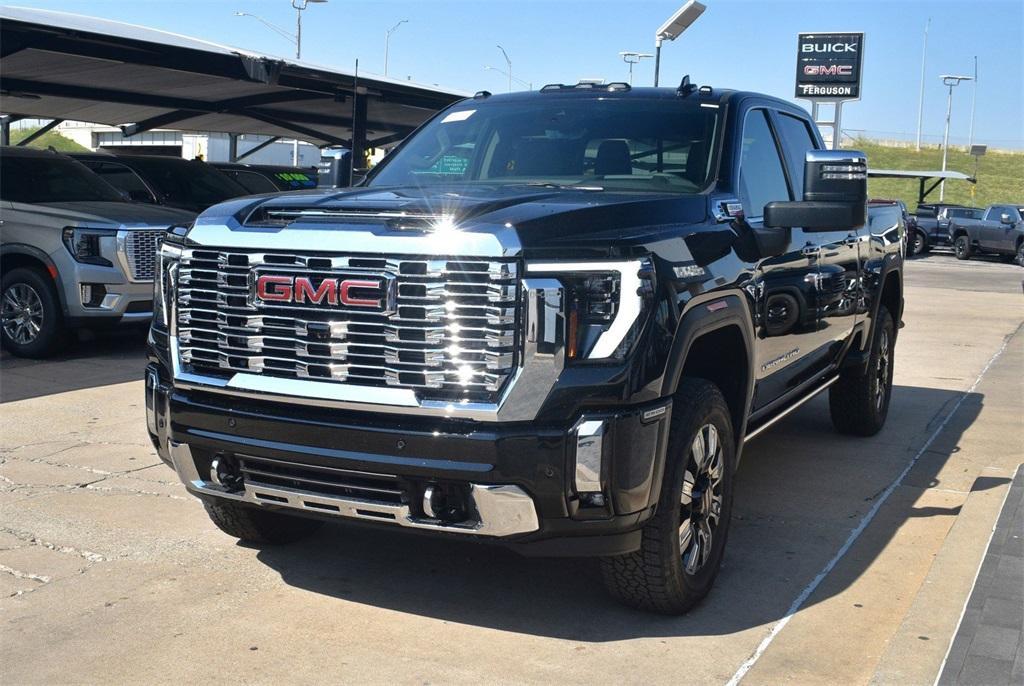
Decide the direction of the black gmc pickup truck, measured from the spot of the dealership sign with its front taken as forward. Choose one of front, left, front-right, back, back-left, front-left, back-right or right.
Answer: front

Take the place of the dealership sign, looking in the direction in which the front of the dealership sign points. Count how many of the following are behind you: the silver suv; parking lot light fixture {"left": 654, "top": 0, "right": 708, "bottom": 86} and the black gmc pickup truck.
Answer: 0

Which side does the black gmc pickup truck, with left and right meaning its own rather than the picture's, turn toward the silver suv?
right

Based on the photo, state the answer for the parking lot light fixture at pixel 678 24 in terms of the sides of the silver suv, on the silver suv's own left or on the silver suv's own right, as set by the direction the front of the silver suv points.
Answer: on the silver suv's own left

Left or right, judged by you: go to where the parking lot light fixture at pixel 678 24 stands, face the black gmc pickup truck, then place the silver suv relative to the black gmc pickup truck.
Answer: right

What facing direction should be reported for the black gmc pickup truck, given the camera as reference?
facing the viewer and to the left of the viewer

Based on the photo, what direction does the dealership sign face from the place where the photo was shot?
facing the viewer

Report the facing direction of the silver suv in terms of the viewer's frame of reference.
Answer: facing the viewer and to the right of the viewer

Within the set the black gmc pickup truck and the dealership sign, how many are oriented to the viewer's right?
0

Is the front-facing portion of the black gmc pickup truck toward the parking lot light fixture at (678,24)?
no

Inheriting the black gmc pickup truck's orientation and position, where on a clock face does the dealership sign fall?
The dealership sign is roughly at 5 o'clock from the black gmc pickup truck.

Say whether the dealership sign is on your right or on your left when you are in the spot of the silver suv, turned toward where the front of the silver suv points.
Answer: on your left
